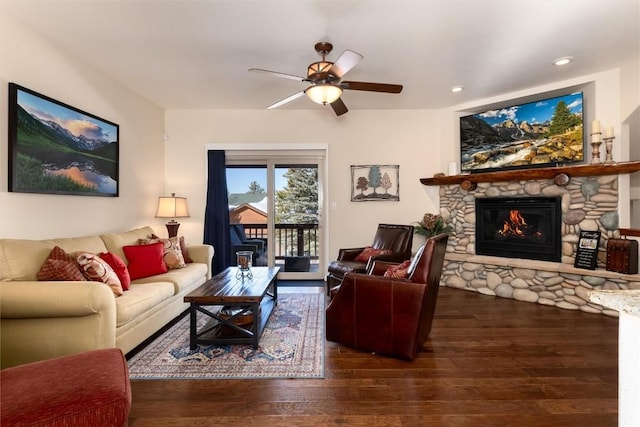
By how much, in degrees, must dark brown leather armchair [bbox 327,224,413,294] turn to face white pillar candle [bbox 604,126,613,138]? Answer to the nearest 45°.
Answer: approximately 135° to its left

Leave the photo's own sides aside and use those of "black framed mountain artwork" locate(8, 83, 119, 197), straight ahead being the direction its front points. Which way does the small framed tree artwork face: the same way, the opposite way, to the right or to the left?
to the right

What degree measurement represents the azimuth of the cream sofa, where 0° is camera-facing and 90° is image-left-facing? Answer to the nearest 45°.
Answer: approximately 315°

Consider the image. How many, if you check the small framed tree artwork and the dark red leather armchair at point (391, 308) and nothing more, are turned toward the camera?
1

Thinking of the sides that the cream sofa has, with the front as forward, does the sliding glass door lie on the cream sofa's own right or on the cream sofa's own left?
on the cream sofa's own left

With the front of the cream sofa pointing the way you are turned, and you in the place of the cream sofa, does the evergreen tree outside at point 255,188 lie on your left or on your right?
on your left
